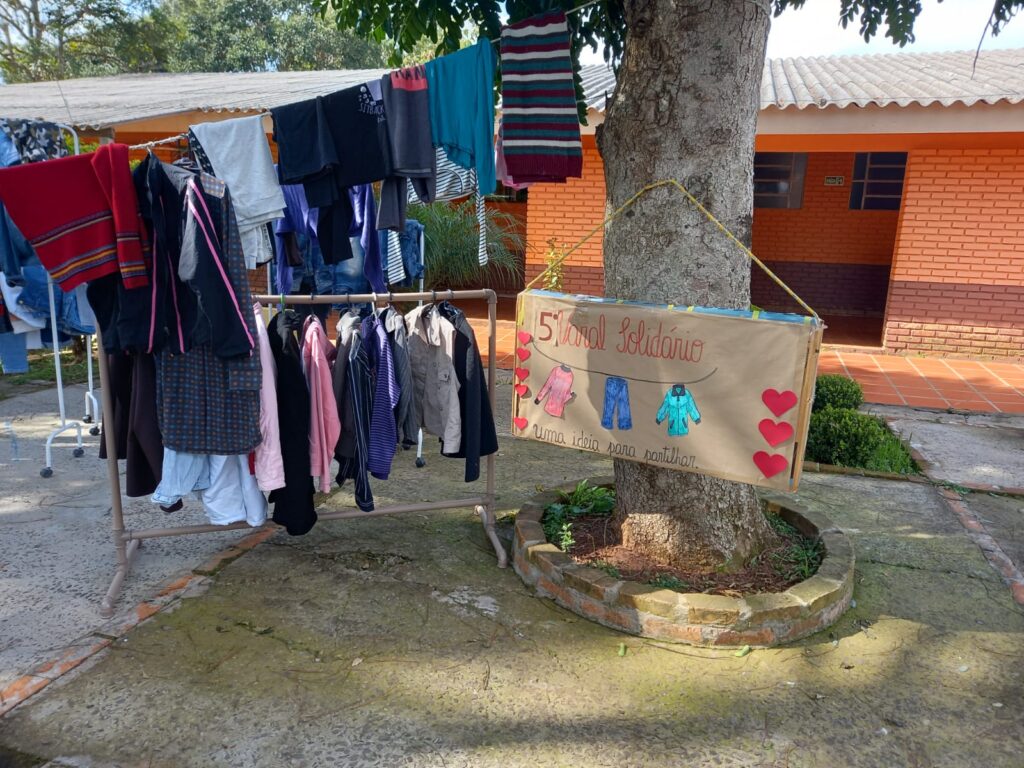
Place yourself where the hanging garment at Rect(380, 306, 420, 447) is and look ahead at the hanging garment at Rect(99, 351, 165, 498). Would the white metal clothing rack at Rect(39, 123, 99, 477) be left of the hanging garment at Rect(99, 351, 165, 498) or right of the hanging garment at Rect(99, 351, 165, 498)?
right

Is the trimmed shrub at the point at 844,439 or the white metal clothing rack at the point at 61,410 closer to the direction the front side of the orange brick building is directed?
the trimmed shrub

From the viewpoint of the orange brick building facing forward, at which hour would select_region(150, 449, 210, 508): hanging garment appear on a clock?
The hanging garment is roughly at 1 o'clock from the orange brick building.

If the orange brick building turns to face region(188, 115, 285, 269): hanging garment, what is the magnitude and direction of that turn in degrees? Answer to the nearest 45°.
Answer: approximately 45° to its right

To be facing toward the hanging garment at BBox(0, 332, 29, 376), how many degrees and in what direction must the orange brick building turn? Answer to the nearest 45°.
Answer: approximately 45° to its right

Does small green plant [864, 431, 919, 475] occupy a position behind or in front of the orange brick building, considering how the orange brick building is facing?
in front

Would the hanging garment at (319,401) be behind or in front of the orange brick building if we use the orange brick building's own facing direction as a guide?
in front

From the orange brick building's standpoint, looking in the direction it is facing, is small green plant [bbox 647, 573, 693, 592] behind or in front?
in front

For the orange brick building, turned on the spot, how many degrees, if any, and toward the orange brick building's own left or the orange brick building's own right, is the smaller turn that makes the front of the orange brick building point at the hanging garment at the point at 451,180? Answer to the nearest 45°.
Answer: approximately 45° to the orange brick building's own right

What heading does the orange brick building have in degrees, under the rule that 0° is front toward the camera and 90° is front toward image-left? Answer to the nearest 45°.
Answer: approximately 0°

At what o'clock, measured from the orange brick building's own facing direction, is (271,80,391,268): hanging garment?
The hanging garment is roughly at 1 o'clock from the orange brick building.

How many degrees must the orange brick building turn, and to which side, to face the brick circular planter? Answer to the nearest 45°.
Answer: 0° — it already faces it
